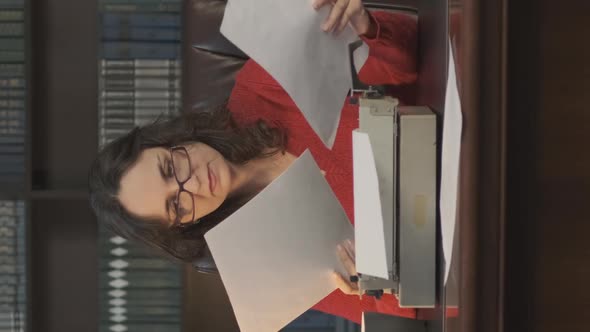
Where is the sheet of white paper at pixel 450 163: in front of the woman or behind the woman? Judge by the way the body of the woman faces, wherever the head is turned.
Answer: in front

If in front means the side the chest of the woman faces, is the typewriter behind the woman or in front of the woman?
in front

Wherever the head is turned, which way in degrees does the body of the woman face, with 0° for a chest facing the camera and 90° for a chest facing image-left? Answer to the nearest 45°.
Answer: approximately 0°
